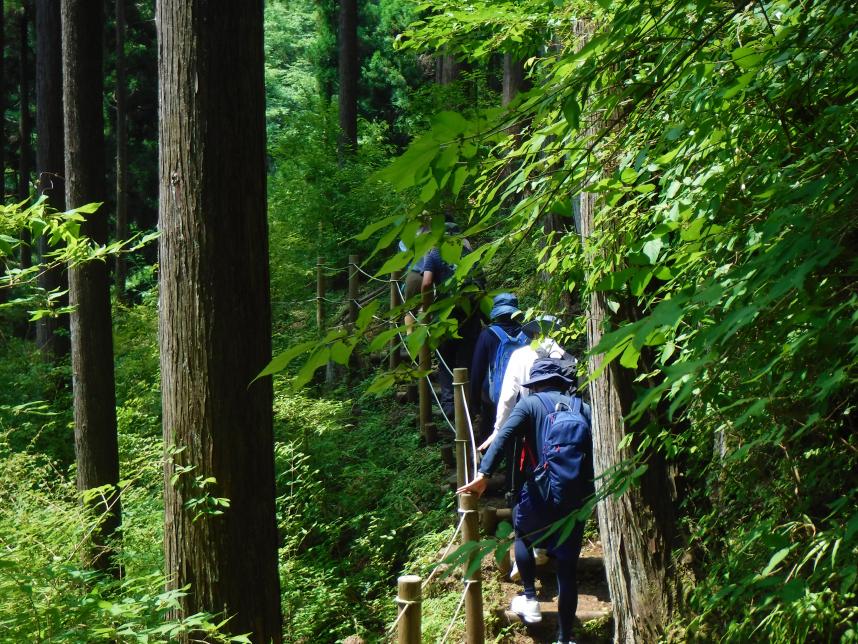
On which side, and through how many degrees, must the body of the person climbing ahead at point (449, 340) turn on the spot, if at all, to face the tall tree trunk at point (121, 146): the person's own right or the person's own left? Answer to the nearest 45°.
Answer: approximately 45° to the person's own left

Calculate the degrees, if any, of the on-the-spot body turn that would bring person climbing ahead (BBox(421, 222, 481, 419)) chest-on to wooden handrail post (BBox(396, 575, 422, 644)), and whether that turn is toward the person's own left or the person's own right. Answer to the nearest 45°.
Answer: approximately 180°

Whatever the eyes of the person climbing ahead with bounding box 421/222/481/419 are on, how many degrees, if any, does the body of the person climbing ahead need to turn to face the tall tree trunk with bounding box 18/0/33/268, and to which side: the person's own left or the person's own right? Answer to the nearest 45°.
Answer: approximately 45° to the person's own left

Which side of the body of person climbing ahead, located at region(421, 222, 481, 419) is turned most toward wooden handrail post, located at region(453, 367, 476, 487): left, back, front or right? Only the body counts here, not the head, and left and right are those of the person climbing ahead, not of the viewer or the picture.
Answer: back

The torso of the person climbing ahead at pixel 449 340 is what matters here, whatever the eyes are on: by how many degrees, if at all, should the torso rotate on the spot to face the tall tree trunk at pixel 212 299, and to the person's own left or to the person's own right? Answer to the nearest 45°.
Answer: approximately 180°

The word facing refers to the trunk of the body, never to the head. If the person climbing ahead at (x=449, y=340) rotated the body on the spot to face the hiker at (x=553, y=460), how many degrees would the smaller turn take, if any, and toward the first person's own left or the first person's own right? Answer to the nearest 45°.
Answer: approximately 180°

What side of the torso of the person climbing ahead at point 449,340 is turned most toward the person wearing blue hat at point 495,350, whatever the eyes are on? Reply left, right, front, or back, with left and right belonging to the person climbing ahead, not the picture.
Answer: back

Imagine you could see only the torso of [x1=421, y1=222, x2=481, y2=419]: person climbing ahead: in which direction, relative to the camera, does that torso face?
away from the camera

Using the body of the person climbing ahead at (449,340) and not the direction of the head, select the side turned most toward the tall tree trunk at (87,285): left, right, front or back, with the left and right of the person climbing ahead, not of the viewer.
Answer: left

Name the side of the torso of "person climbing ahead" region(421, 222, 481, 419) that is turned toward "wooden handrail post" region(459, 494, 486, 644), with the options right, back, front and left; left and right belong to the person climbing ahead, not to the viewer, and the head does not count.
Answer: back
